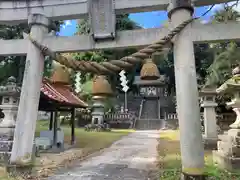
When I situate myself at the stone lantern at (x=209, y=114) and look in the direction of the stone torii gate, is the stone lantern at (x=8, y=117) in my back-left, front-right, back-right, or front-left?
front-right

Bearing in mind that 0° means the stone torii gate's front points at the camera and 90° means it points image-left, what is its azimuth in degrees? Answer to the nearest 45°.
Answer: approximately 0°

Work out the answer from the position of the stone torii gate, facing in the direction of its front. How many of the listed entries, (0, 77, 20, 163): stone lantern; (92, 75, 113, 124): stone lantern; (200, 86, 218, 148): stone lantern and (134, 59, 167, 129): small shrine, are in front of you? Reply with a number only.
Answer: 0

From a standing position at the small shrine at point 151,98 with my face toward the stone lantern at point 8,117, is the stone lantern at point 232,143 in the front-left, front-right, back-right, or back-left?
front-left

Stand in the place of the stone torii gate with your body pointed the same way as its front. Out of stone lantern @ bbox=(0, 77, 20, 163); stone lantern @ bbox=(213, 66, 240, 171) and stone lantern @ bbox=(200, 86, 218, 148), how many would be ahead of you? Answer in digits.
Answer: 0

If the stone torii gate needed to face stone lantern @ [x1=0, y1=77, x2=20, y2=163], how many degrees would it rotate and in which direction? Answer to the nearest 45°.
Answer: approximately 135° to its right

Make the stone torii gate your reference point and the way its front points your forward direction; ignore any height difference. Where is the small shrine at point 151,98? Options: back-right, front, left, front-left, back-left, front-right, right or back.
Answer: back

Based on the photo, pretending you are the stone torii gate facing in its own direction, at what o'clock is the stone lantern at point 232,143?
The stone lantern is roughly at 8 o'clock from the stone torii gate.

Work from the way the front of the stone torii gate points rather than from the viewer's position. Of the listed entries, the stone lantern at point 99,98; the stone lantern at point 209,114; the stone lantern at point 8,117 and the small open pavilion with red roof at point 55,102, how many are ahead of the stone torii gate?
0

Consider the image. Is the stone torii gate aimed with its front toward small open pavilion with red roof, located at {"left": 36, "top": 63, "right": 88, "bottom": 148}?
no

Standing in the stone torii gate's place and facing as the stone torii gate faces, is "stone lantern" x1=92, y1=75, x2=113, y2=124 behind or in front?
behind

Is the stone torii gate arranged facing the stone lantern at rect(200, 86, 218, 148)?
no

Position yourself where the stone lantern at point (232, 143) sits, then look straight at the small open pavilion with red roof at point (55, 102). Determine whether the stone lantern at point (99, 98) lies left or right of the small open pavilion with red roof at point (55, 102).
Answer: right

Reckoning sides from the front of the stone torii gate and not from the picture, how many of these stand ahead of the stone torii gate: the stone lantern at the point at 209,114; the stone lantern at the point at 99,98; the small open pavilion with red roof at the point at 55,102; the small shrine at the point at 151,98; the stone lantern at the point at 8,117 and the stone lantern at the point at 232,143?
0
